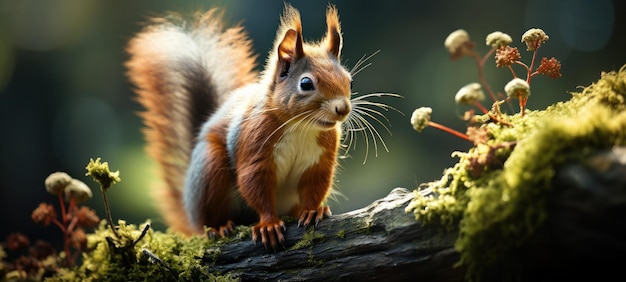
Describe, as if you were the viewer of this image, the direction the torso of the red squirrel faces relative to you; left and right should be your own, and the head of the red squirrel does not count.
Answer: facing the viewer and to the right of the viewer
